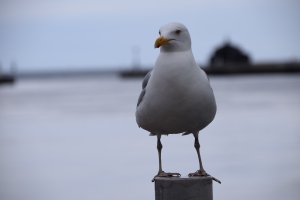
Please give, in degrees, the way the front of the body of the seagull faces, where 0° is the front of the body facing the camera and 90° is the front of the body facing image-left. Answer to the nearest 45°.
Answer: approximately 0°
